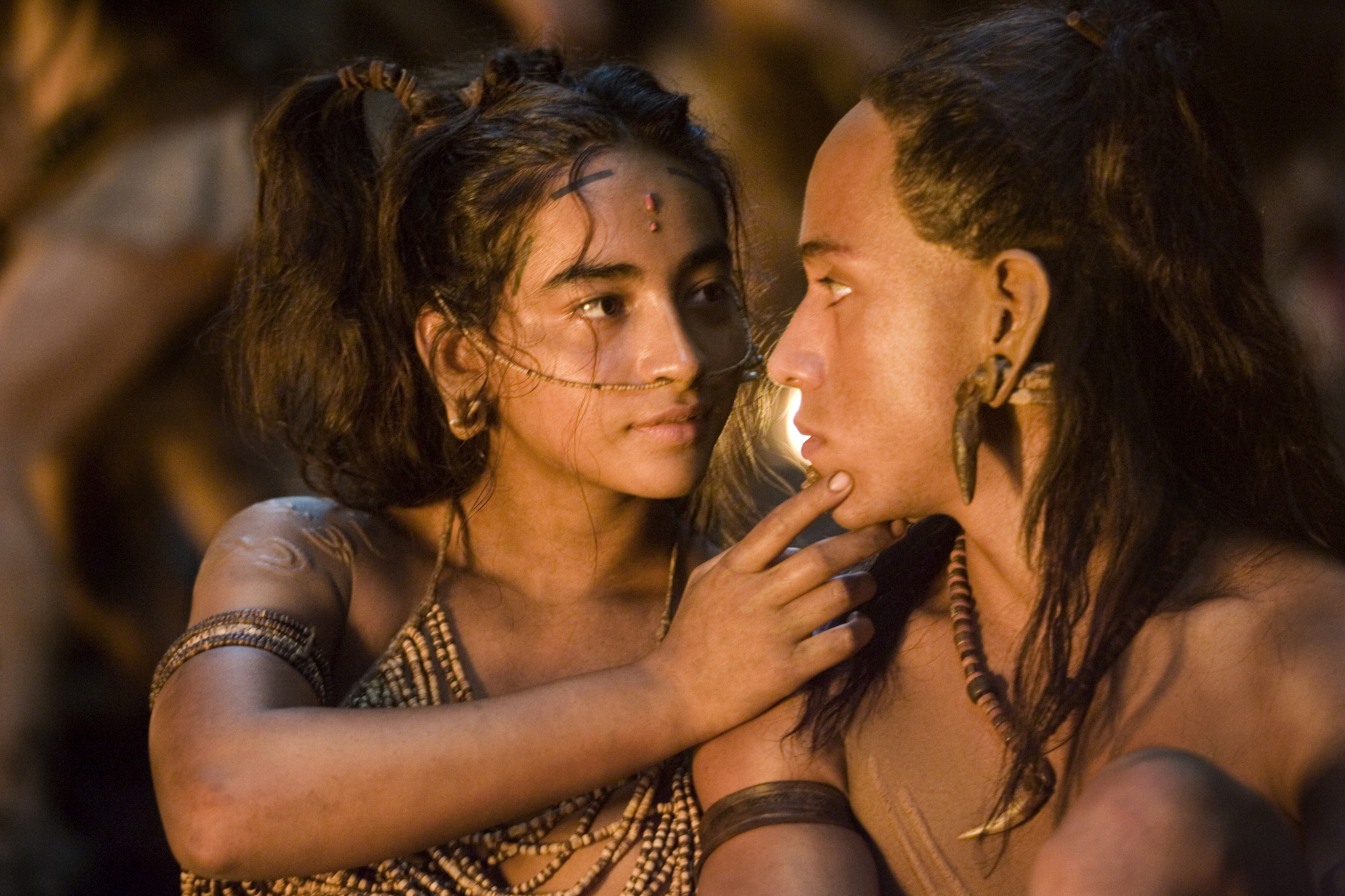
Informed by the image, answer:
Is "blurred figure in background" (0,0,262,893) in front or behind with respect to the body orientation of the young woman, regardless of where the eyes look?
behind

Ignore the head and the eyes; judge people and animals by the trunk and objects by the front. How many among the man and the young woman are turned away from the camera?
0

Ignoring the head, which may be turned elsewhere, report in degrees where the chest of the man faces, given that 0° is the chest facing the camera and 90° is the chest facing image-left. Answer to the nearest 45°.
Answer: approximately 45°

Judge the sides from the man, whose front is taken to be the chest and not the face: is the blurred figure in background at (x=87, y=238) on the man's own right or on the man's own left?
on the man's own right

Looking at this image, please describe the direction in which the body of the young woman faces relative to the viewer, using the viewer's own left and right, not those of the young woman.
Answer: facing the viewer and to the right of the viewer

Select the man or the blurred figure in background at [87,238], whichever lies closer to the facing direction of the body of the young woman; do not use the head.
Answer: the man

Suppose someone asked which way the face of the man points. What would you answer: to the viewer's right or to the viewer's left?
to the viewer's left

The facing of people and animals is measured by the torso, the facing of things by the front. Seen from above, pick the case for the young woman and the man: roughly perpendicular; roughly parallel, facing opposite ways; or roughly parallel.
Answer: roughly perpendicular
